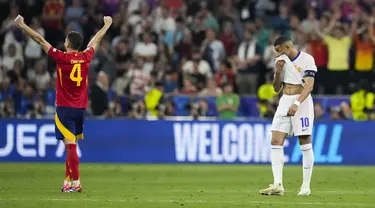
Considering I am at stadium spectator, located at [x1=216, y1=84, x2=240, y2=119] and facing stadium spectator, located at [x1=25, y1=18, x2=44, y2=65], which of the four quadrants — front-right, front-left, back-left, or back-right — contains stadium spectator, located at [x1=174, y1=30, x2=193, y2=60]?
front-right

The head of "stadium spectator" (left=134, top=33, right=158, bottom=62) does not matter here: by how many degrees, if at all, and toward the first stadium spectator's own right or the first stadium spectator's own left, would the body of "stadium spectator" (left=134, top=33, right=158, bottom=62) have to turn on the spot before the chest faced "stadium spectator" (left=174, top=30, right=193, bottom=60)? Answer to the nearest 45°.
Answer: approximately 90° to the first stadium spectator's own left

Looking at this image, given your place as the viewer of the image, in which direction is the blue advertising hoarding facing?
facing the viewer

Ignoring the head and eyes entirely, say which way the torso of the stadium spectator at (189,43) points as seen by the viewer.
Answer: toward the camera

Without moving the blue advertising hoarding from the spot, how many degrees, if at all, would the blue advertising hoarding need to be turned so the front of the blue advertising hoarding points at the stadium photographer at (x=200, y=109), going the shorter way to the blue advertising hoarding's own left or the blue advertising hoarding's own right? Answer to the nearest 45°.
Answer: approximately 180°

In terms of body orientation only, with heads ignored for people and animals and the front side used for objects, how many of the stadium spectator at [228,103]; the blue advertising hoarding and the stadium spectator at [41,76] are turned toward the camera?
3

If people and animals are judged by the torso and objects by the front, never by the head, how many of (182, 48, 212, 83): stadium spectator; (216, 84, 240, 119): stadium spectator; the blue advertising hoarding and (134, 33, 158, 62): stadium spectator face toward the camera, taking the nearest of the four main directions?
4

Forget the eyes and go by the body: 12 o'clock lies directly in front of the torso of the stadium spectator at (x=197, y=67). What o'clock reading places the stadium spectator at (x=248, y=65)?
the stadium spectator at (x=248, y=65) is roughly at 9 o'clock from the stadium spectator at (x=197, y=67).

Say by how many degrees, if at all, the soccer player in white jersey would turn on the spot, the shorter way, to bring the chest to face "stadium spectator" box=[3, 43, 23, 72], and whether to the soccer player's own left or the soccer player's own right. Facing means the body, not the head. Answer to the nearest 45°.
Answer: approximately 90° to the soccer player's own right

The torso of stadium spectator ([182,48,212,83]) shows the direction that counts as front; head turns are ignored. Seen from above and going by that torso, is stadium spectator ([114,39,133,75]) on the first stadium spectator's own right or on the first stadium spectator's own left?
on the first stadium spectator's own right

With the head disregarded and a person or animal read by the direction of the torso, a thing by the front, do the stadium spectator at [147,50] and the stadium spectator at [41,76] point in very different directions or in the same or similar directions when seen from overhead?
same or similar directions

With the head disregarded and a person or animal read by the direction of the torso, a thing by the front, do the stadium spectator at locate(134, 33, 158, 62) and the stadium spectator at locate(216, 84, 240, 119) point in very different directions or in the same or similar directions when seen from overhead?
same or similar directions

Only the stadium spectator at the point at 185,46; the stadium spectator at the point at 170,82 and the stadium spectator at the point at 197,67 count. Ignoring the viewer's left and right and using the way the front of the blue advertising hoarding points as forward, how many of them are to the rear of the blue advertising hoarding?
3

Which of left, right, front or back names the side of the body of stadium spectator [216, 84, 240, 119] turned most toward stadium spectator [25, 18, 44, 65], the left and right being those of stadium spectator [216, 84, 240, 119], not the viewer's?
right
